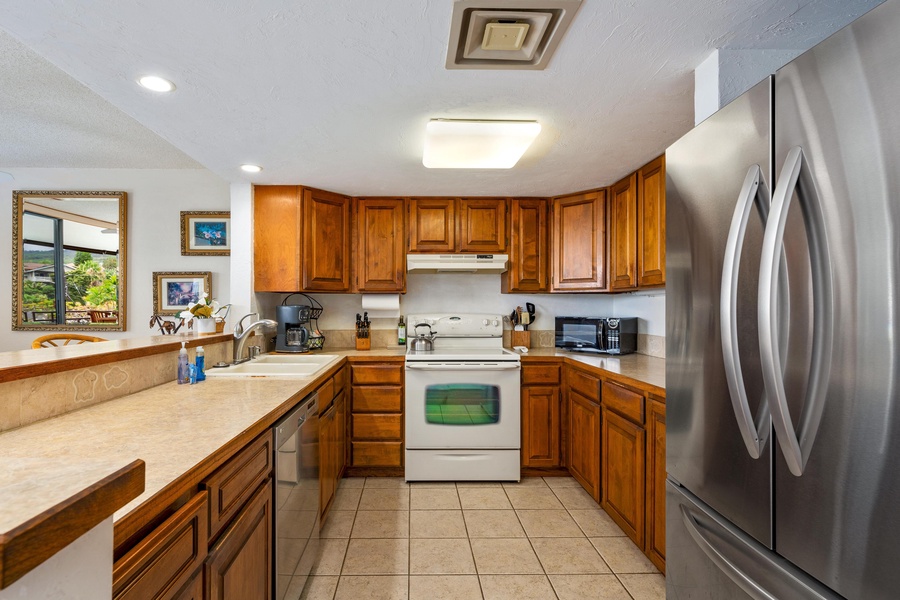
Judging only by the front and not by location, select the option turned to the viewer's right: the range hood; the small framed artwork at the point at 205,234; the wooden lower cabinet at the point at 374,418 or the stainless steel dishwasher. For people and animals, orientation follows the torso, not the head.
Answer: the stainless steel dishwasher

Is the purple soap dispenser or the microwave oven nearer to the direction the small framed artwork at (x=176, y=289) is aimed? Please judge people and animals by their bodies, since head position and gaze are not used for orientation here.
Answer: the purple soap dispenser

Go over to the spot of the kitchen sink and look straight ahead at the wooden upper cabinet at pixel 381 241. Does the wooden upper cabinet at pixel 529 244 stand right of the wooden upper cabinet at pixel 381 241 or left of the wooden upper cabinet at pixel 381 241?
right

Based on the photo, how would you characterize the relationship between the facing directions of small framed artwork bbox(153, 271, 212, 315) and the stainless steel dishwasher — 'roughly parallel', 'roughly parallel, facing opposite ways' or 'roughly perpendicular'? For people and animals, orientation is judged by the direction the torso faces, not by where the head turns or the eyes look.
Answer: roughly perpendicular

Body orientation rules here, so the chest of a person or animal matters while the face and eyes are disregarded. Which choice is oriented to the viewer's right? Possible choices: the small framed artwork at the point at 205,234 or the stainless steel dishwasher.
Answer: the stainless steel dishwasher

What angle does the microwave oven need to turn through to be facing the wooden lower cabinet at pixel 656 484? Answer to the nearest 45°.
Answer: approximately 45° to its left

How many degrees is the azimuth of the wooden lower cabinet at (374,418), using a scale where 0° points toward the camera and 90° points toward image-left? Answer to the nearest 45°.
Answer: approximately 0°

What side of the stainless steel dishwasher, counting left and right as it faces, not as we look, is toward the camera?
right
